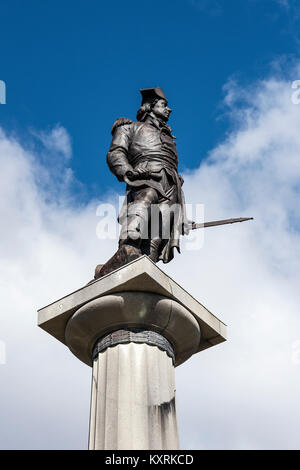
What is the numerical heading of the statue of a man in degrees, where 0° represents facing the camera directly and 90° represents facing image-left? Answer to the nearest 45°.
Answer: approximately 315°
